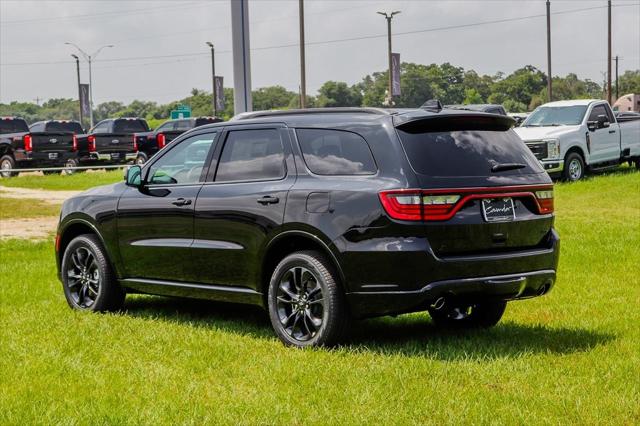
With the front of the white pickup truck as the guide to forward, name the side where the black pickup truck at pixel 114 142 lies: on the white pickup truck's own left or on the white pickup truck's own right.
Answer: on the white pickup truck's own right

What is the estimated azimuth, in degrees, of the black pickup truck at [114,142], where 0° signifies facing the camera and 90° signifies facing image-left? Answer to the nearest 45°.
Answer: approximately 135°

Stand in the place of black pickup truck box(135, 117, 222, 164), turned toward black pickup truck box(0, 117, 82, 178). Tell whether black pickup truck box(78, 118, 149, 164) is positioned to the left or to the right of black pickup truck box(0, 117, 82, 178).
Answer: right

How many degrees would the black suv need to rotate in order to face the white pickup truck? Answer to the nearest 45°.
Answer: approximately 45° to its right

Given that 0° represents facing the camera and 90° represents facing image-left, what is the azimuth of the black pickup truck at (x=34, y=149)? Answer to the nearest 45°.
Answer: approximately 135°

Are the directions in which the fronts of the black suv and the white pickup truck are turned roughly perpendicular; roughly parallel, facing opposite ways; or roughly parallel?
roughly perpendicular

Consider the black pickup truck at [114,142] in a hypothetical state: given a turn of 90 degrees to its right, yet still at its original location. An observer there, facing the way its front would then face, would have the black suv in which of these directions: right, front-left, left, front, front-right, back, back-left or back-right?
back-right
